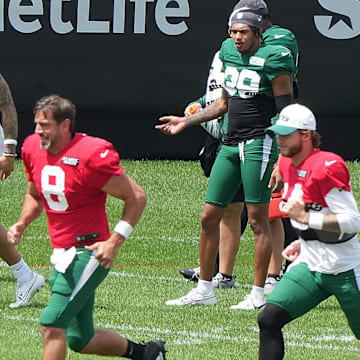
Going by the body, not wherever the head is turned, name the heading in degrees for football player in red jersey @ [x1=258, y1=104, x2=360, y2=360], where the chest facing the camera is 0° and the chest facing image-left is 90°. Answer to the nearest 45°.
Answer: approximately 45°

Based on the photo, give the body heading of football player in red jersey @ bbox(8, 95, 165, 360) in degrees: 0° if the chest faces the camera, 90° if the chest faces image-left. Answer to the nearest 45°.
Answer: approximately 45°

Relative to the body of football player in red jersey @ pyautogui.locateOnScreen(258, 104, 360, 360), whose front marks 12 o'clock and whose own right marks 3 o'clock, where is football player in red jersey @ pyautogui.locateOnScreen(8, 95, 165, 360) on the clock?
football player in red jersey @ pyautogui.locateOnScreen(8, 95, 165, 360) is roughly at 1 o'clock from football player in red jersey @ pyautogui.locateOnScreen(258, 104, 360, 360).

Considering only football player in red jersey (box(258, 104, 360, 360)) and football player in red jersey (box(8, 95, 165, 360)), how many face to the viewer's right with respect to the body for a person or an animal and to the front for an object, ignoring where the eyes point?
0

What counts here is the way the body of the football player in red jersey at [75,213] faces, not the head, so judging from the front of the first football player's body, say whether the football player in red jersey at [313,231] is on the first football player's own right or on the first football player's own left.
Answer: on the first football player's own left

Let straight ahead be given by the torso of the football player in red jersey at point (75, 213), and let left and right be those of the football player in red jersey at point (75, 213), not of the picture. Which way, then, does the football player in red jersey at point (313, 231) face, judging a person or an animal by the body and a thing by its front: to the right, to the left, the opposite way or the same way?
the same way
